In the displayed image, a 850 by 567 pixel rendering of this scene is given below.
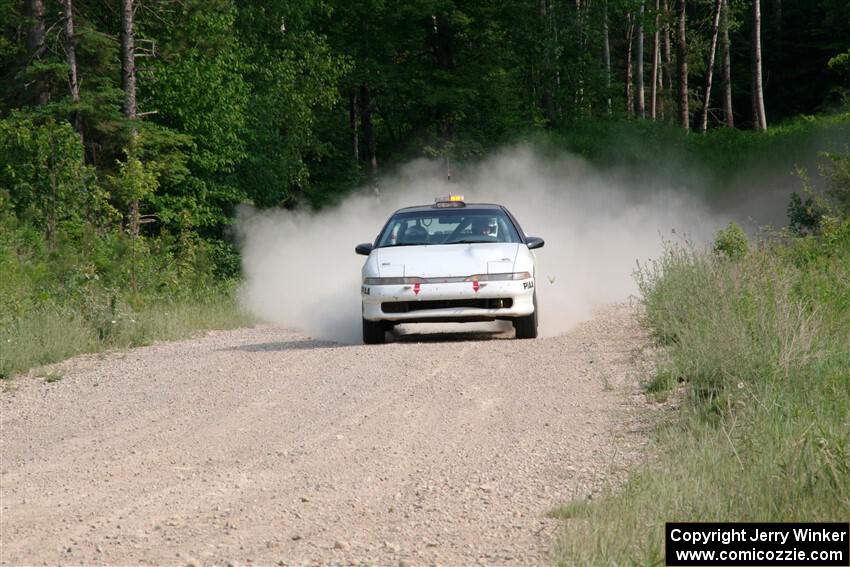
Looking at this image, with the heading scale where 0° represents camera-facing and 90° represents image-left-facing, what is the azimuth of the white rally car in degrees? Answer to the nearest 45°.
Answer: approximately 0°

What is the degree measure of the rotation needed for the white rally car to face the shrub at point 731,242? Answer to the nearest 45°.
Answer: approximately 135° to its left
